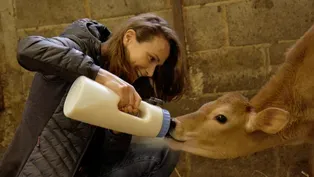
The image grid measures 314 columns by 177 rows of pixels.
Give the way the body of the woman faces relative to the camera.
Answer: to the viewer's right
